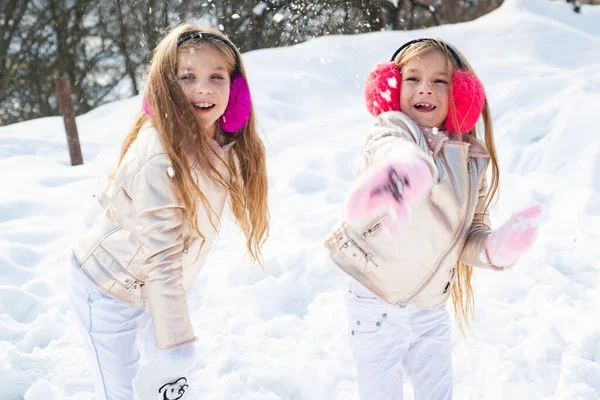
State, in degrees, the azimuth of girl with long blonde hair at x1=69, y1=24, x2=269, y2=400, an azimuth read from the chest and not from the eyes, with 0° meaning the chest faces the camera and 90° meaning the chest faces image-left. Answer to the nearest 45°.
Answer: approximately 315°

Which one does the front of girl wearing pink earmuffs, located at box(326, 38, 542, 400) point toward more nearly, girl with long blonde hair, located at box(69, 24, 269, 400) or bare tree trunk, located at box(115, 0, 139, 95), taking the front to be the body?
the girl with long blonde hair

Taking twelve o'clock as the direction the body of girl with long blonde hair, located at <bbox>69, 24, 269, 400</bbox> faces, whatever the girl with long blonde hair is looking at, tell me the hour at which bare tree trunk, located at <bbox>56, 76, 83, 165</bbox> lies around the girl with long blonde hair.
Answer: The bare tree trunk is roughly at 7 o'clock from the girl with long blonde hair.

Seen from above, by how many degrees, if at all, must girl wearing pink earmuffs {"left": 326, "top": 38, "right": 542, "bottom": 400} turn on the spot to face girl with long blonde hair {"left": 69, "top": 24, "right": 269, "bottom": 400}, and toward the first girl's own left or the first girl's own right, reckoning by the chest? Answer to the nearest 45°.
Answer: approximately 90° to the first girl's own right

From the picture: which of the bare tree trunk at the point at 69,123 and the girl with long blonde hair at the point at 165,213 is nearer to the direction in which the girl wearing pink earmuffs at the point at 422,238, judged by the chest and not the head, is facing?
the girl with long blonde hair

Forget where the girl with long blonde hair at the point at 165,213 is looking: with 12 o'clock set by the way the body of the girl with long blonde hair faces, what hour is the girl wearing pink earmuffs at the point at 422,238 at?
The girl wearing pink earmuffs is roughly at 11 o'clock from the girl with long blonde hair.

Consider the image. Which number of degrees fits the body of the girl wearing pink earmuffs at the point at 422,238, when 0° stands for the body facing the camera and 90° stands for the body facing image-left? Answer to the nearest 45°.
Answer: approximately 0°

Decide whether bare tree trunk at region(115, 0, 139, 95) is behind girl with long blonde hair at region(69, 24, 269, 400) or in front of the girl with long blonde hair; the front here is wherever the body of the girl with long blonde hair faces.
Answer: behind
